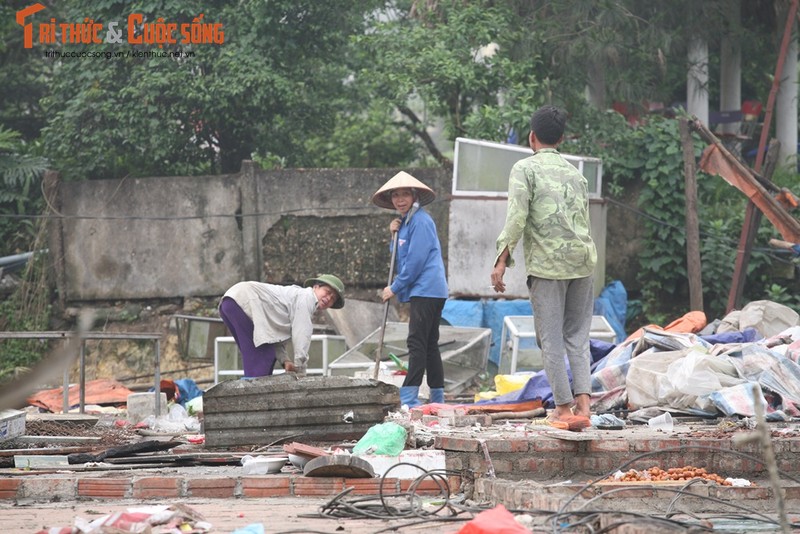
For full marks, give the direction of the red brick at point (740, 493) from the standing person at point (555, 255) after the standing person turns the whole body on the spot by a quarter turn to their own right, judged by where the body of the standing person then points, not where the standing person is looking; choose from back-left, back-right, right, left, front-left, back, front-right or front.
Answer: right

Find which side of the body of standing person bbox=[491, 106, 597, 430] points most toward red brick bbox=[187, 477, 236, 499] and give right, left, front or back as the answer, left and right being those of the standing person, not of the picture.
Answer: left

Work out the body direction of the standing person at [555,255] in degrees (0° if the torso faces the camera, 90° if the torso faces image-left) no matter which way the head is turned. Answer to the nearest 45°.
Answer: approximately 135°

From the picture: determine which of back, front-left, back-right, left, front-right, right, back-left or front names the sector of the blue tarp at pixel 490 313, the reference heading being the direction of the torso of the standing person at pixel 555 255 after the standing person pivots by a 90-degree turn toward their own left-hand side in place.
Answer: back-right

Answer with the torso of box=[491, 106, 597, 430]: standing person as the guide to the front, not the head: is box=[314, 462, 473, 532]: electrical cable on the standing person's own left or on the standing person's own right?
on the standing person's own left

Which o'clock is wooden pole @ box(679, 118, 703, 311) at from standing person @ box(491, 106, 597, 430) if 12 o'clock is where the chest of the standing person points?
The wooden pole is roughly at 2 o'clock from the standing person.

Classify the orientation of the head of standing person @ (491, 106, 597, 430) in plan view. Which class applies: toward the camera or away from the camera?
away from the camera

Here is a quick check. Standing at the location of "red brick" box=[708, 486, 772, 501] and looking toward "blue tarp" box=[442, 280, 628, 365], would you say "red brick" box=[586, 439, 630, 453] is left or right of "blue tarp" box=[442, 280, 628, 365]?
left

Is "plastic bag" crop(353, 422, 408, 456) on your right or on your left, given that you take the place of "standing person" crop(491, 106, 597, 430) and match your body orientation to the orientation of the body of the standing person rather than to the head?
on your left

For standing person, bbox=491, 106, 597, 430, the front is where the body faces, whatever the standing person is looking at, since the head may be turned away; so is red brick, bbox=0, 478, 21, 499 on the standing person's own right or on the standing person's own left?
on the standing person's own left

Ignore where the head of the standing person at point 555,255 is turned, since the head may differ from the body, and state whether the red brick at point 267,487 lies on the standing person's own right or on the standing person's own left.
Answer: on the standing person's own left
